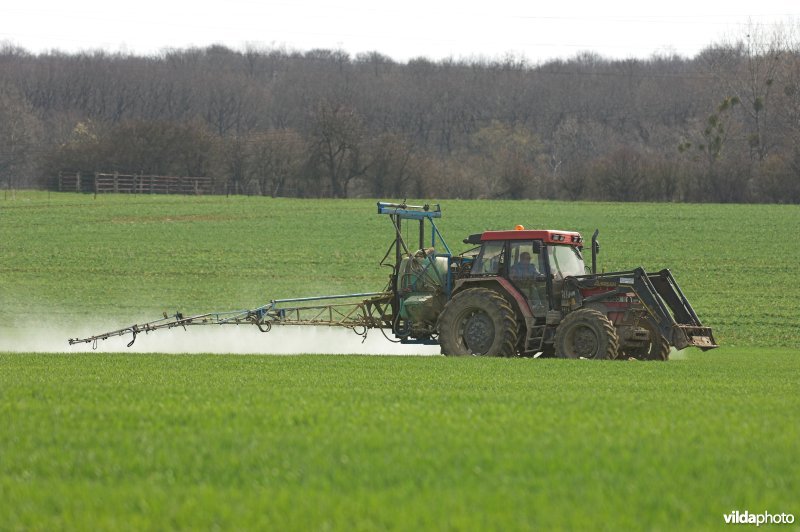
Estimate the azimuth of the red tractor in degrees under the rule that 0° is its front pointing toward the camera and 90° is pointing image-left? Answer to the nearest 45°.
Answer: approximately 315°

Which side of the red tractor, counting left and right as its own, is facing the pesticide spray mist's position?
back
